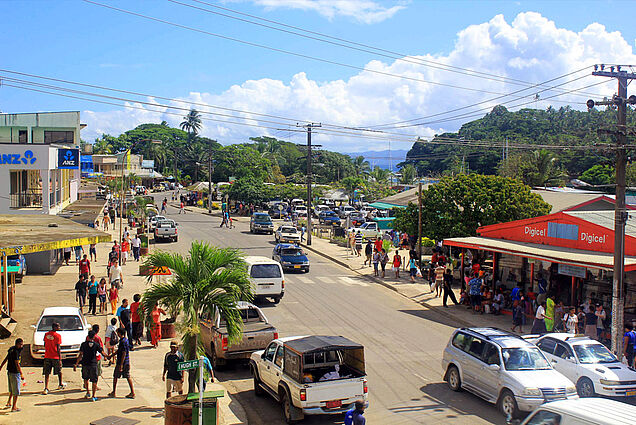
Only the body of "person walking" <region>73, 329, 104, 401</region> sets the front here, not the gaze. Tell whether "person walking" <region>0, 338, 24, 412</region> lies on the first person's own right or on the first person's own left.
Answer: on the first person's own right

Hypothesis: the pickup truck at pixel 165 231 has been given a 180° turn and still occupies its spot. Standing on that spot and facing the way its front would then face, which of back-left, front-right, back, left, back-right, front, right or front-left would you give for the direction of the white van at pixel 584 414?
front

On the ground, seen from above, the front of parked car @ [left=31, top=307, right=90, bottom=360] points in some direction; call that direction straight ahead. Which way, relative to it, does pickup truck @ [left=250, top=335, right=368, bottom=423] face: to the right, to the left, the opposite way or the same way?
the opposite way

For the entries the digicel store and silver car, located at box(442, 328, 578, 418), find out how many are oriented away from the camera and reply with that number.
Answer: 0

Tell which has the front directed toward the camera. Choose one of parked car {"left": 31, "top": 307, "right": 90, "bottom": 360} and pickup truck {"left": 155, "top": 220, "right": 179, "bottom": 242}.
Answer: the parked car

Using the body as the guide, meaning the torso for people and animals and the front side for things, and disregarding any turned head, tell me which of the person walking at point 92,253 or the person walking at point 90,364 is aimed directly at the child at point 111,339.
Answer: the person walking at point 92,253

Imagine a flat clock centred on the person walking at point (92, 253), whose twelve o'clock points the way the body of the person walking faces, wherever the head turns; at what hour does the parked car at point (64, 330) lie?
The parked car is roughly at 12 o'clock from the person walking.

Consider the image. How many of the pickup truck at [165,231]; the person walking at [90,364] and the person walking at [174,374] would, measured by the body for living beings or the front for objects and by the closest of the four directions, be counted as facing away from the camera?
1

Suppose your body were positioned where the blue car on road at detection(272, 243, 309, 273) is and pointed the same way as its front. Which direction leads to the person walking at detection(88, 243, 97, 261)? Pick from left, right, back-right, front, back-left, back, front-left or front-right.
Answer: back-right

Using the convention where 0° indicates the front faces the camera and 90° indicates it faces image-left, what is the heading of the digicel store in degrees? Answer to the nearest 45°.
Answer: approximately 45°

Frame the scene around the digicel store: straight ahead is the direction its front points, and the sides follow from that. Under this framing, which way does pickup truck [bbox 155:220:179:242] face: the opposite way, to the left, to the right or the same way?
to the right

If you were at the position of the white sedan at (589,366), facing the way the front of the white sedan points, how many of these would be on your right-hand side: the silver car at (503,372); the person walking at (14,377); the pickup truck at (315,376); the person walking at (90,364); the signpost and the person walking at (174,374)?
6

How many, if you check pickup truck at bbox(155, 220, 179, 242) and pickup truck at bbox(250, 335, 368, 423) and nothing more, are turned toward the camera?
0

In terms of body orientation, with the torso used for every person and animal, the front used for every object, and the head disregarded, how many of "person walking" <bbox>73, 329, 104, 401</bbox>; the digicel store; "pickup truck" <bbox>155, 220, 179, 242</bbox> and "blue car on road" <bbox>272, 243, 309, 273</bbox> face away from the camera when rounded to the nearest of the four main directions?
1

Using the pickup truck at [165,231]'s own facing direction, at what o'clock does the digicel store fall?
The digicel store is roughly at 5 o'clock from the pickup truck.

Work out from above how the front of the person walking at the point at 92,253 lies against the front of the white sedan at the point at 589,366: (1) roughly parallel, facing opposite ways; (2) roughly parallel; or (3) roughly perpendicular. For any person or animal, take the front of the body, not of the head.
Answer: roughly parallel

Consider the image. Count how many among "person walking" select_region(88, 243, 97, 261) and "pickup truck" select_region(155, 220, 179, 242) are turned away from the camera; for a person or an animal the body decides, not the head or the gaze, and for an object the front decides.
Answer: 1

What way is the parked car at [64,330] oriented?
toward the camera

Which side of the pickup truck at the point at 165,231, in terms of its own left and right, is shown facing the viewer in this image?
back

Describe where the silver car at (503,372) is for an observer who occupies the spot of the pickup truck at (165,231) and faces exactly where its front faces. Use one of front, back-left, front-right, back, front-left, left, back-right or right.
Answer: back

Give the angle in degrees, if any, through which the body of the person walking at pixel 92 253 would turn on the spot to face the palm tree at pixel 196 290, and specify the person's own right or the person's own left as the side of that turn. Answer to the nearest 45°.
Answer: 0° — they already face it
